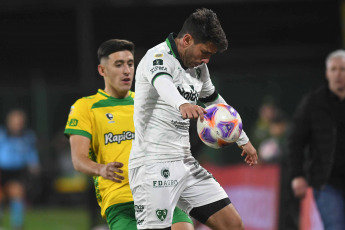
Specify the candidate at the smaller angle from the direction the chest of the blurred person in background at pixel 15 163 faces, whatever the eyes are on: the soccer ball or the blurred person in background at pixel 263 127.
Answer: the soccer ball

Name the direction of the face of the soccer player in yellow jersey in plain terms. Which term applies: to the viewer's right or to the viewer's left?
to the viewer's right

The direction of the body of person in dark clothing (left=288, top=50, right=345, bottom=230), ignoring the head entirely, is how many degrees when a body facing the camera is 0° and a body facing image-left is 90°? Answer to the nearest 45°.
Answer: approximately 0°

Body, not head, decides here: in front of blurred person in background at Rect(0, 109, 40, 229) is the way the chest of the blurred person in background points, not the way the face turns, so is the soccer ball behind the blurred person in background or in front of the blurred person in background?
in front

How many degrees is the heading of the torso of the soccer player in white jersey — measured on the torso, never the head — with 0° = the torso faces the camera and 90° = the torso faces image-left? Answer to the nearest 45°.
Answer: approximately 315°

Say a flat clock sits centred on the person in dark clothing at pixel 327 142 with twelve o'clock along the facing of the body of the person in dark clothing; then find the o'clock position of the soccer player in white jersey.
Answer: The soccer player in white jersey is roughly at 1 o'clock from the person in dark clothing.

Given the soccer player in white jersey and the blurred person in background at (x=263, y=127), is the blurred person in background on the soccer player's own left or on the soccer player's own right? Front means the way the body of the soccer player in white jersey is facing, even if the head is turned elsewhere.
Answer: on the soccer player's own left

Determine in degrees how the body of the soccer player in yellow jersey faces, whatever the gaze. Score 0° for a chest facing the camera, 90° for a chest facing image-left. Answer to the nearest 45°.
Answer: approximately 315°
